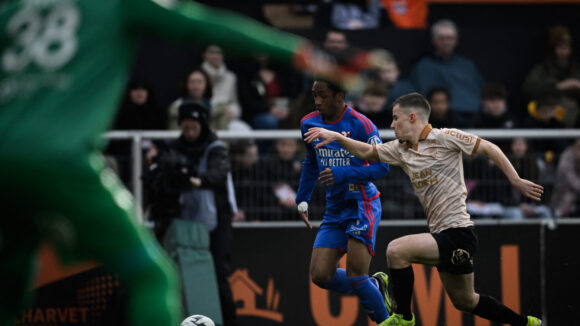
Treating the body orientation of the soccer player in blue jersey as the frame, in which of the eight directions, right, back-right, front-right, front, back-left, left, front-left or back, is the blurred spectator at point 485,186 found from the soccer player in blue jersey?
back

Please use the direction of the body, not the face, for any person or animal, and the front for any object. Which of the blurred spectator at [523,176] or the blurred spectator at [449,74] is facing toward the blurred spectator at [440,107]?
the blurred spectator at [449,74]

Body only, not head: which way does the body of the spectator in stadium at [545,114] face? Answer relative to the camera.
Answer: toward the camera

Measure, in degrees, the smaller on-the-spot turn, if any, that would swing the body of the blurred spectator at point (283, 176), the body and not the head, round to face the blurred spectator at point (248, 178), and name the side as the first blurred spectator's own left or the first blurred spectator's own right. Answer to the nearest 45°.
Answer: approximately 90° to the first blurred spectator's own right

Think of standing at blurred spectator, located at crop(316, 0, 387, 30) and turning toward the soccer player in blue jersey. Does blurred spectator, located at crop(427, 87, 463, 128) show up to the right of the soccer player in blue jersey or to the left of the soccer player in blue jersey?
left

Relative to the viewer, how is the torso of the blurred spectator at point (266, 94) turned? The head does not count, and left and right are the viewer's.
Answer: facing the viewer

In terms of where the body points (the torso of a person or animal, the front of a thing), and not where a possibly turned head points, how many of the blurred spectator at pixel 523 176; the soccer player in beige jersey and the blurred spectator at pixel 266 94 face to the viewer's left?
1

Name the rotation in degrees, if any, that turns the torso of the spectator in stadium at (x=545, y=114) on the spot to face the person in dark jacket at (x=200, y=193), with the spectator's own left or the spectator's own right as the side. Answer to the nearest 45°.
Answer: approximately 45° to the spectator's own right

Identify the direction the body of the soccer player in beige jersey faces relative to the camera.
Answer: to the viewer's left

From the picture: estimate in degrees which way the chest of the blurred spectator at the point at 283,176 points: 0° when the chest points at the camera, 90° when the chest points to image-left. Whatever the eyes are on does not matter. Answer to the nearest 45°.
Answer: approximately 0°

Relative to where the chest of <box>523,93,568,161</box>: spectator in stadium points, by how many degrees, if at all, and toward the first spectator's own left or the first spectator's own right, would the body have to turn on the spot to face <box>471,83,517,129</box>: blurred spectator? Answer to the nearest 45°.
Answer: approximately 45° to the first spectator's own right

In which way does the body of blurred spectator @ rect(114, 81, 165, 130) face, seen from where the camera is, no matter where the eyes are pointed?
toward the camera
